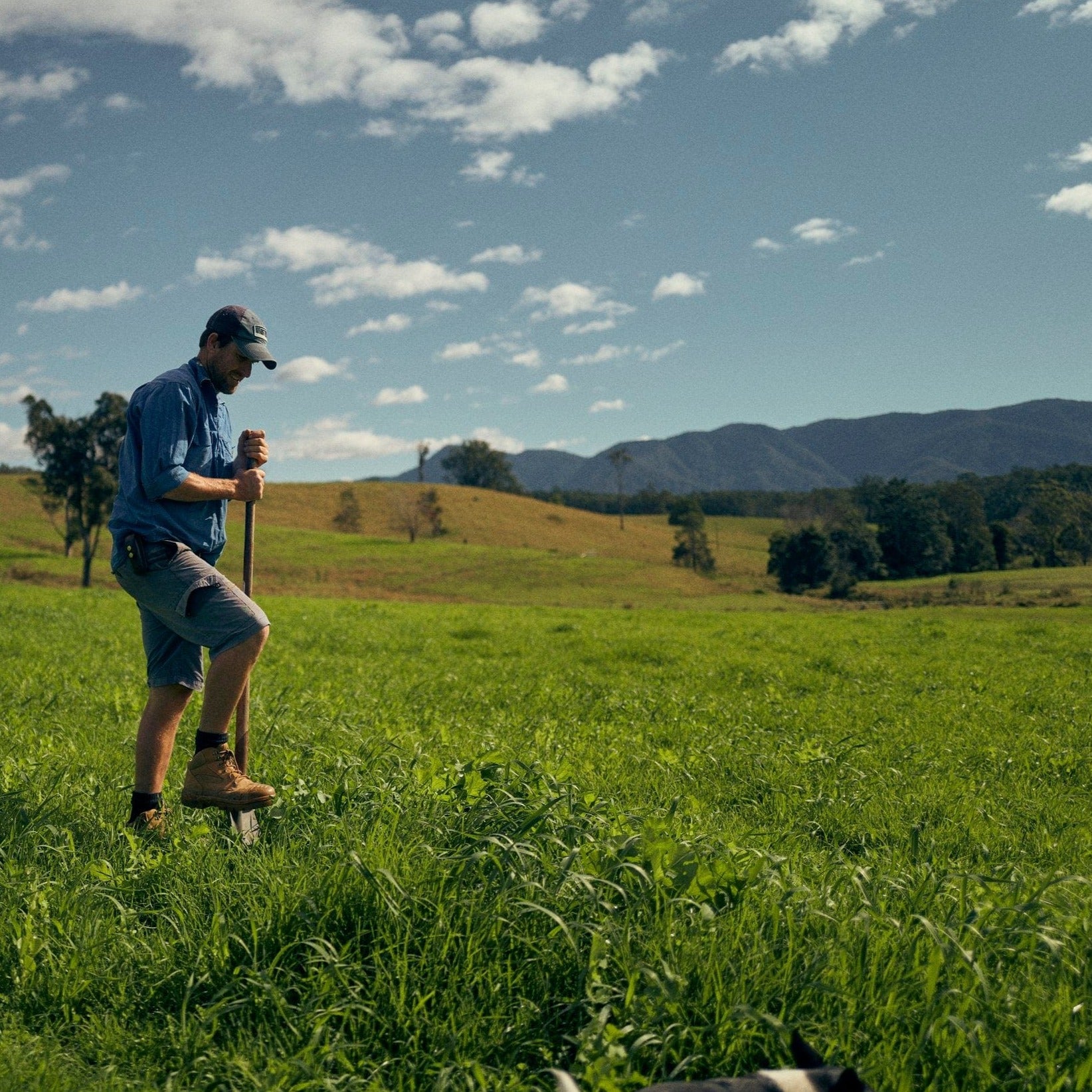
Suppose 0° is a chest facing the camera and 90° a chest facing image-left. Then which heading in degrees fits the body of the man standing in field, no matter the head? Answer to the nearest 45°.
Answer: approximately 270°

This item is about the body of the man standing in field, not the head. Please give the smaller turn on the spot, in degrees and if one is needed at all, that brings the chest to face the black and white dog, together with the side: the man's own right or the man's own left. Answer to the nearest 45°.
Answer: approximately 90° to the man's own right
